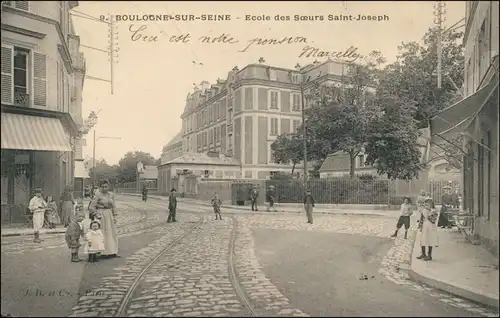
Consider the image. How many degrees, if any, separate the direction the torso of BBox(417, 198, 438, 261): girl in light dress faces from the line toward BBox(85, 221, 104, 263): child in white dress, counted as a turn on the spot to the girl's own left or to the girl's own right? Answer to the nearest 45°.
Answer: approximately 45° to the girl's own right

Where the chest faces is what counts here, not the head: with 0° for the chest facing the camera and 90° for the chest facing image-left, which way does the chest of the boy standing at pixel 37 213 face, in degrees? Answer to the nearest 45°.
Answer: approximately 0°

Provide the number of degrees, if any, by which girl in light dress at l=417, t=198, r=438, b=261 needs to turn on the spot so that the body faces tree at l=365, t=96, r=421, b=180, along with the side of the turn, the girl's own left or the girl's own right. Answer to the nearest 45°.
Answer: approximately 135° to the girl's own right

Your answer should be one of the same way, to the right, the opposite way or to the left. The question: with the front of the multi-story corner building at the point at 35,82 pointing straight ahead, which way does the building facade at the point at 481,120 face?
the opposite way

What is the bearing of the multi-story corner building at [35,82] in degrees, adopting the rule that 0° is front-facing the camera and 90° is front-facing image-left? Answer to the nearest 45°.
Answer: approximately 315°

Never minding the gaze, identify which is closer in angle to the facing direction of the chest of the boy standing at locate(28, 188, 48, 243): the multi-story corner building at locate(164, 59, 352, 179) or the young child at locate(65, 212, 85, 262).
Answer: the young child
